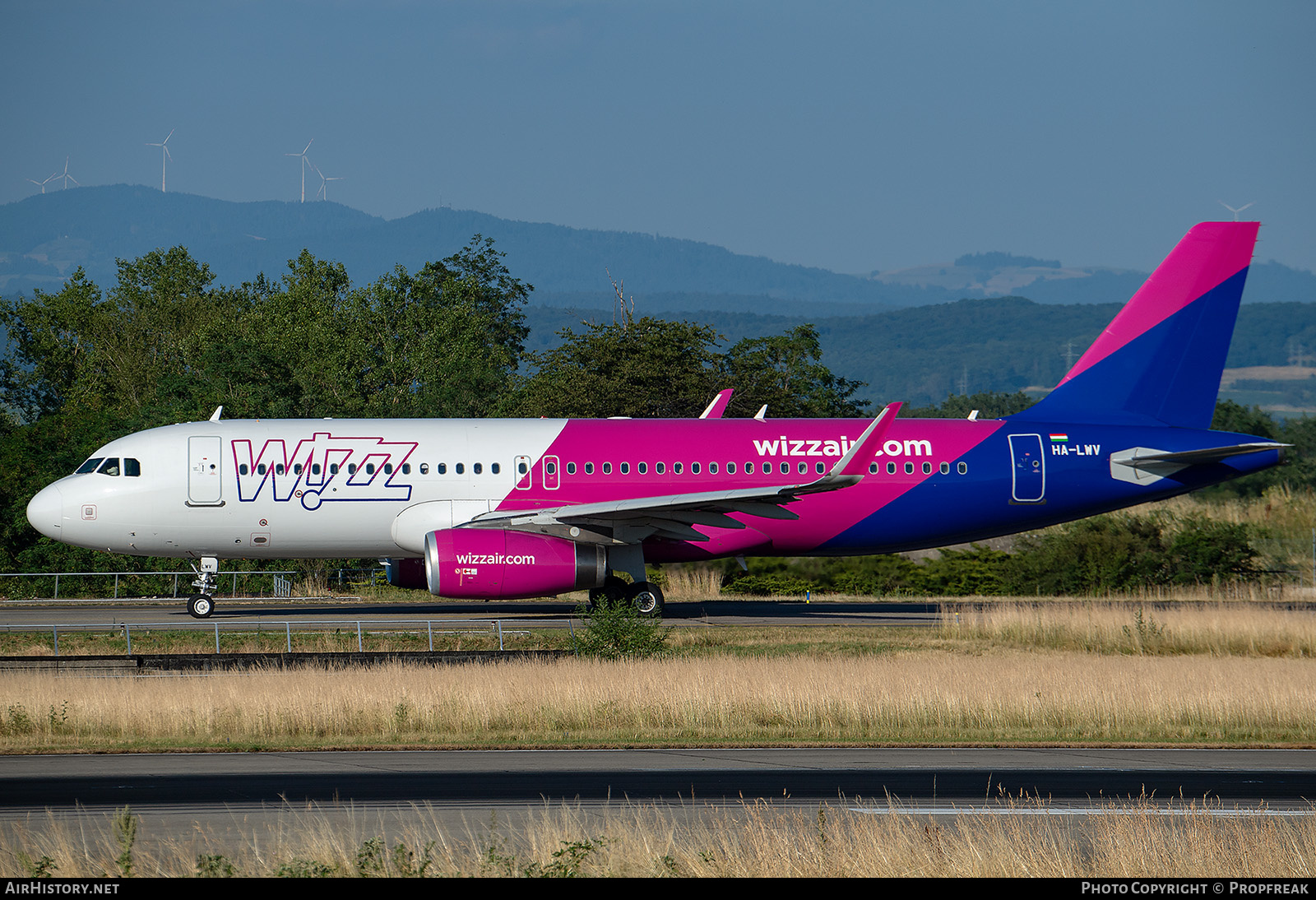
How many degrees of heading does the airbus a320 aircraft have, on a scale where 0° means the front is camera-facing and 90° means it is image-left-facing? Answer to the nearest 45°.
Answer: approximately 90°

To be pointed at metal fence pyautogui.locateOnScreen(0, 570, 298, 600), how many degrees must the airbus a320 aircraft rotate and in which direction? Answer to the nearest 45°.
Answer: approximately 45° to its right

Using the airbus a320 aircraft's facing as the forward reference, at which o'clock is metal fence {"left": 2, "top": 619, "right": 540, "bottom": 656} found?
The metal fence is roughly at 11 o'clock from the airbus a320 aircraft.
